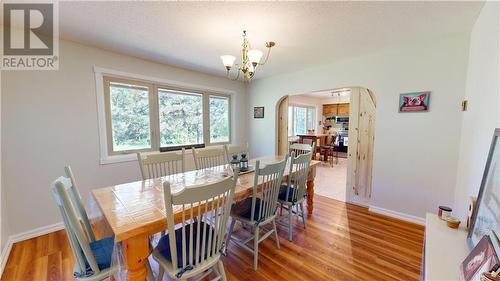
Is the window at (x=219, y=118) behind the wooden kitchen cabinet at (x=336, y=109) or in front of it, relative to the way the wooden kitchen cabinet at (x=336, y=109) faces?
in front

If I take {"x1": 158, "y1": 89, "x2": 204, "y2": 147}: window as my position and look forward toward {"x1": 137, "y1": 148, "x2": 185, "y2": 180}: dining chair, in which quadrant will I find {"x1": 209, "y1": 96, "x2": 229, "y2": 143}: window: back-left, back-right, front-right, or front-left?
back-left

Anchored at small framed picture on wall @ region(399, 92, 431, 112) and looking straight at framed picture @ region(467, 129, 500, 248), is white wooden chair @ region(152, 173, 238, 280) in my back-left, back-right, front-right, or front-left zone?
front-right

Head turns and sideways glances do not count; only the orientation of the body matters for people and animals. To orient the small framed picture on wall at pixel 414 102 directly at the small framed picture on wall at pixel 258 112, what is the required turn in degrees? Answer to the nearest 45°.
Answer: approximately 90° to its right

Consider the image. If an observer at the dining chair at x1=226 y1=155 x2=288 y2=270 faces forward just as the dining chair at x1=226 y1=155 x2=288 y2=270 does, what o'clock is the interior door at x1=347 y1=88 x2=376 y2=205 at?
The interior door is roughly at 3 o'clock from the dining chair.

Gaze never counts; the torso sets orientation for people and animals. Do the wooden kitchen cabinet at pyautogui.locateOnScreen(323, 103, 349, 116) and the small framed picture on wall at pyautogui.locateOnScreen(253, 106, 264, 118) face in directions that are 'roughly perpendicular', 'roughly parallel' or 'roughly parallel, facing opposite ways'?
roughly parallel

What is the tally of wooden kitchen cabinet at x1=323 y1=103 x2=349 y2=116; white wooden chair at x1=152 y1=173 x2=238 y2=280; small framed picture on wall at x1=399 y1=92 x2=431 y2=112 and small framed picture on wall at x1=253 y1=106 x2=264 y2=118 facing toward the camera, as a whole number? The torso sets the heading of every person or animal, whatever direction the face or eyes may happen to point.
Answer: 3

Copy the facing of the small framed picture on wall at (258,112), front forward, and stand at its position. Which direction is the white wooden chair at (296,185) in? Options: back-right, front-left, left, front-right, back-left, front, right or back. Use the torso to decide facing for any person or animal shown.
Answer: front

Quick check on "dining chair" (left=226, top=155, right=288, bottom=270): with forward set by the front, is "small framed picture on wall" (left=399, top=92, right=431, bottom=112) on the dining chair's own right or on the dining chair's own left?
on the dining chair's own right

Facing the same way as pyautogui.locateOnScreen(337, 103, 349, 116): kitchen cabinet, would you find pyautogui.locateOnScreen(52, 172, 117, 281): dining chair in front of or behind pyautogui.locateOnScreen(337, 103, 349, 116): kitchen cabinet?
in front

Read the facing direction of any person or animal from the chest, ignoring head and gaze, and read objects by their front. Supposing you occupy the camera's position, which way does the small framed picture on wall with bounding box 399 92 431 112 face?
facing the viewer

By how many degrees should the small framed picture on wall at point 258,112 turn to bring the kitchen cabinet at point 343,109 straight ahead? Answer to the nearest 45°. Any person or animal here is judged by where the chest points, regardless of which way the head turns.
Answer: approximately 135° to its left

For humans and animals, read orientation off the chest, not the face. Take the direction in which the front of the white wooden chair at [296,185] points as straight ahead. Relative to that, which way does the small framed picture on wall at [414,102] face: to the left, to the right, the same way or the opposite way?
to the left

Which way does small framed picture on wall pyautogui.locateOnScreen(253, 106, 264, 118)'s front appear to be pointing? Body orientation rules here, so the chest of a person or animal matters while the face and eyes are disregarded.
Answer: toward the camera

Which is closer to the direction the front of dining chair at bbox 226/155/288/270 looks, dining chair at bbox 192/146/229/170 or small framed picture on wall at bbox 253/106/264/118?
the dining chair

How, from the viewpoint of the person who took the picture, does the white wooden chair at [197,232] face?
facing away from the viewer and to the left of the viewer

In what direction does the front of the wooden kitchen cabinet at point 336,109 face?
toward the camera

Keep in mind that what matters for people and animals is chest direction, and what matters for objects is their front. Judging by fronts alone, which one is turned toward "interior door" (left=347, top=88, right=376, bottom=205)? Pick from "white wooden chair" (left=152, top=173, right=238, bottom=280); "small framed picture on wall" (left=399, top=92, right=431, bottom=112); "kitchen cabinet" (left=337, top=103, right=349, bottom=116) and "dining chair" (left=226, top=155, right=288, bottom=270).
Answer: the kitchen cabinet

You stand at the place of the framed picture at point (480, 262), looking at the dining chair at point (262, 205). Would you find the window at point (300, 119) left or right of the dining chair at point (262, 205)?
right

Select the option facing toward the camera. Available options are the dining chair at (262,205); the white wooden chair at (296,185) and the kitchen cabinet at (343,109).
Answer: the kitchen cabinet
